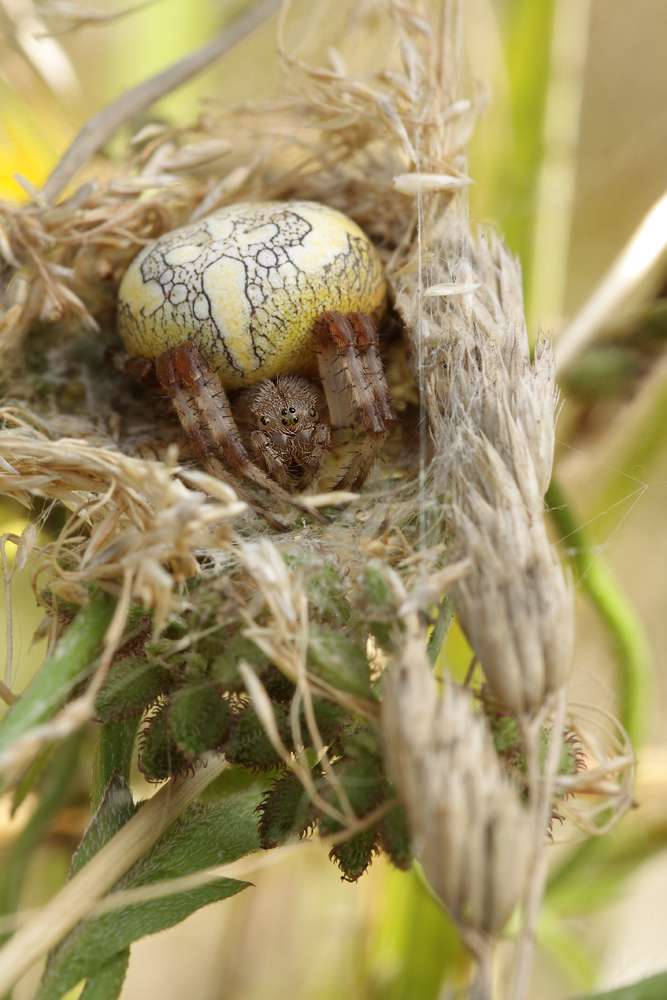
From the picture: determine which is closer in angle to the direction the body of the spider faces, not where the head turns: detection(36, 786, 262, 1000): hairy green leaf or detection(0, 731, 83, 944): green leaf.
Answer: the hairy green leaf

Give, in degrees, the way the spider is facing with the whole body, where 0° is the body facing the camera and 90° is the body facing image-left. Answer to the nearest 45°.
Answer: approximately 0°

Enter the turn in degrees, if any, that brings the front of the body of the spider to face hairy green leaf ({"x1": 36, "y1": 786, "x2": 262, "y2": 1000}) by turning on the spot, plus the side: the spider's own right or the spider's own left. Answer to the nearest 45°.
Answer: approximately 45° to the spider's own right
